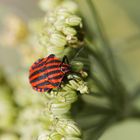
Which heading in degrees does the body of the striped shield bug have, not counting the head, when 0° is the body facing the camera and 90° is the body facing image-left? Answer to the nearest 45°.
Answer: approximately 270°
